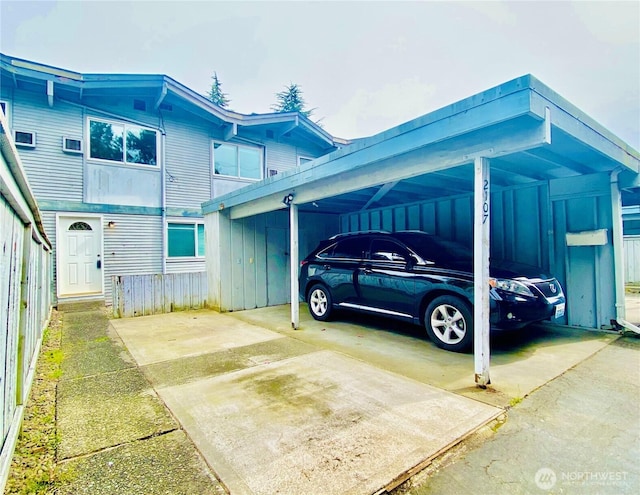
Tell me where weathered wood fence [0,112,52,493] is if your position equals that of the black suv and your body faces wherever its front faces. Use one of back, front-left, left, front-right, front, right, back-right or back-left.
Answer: right

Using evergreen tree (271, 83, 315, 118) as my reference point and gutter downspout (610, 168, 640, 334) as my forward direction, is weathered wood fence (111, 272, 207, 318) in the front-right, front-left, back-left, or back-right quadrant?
front-right

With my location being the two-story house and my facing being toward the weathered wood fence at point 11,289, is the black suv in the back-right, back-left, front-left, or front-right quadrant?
front-left

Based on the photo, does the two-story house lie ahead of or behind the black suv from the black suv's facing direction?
behind

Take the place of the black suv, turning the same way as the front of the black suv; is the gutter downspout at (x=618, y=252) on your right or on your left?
on your left

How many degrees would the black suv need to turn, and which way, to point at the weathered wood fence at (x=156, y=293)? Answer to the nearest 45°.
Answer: approximately 135° to its right

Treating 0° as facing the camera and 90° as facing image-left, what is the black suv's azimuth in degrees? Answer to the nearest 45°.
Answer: approximately 315°

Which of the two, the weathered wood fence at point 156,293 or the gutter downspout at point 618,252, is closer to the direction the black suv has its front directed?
the gutter downspout
